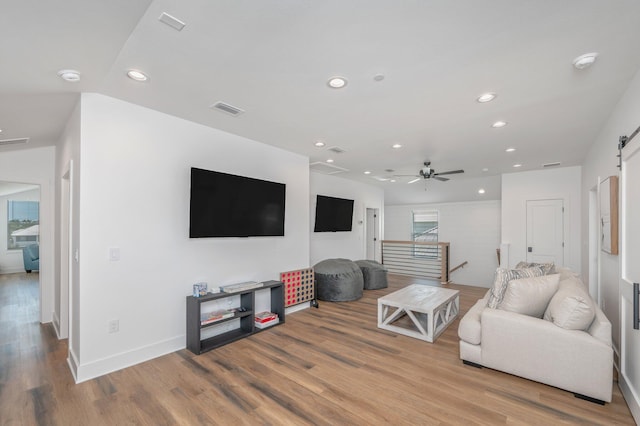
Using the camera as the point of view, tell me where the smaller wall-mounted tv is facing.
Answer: facing the viewer and to the right of the viewer

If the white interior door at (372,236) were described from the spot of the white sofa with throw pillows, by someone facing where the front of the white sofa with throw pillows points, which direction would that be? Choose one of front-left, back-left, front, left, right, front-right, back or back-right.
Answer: front-right

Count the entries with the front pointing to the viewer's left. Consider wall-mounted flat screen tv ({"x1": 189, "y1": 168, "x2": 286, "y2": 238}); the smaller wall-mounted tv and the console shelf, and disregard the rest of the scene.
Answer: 0

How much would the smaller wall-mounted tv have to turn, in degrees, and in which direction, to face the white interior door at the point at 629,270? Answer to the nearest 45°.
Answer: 0° — it already faces it

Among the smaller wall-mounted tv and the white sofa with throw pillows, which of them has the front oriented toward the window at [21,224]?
the white sofa with throw pillows

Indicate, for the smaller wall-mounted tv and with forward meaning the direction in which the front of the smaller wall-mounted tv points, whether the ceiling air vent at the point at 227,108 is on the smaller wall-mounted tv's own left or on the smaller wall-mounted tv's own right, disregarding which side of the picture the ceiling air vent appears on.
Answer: on the smaller wall-mounted tv's own right

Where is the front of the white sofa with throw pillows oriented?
to the viewer's left

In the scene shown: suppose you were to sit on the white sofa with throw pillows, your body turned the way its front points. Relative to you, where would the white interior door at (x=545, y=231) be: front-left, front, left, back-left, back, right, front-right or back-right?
right

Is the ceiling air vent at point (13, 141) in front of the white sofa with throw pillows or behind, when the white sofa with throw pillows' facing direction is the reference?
in front

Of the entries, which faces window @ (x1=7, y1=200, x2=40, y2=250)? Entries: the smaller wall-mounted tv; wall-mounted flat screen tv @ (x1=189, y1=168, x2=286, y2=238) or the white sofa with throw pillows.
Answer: the white sofa with throw pillows

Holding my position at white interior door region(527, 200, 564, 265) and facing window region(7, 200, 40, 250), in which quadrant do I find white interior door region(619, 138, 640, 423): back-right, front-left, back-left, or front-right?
front-left

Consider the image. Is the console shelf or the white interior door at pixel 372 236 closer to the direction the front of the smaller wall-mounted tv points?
the console shelf

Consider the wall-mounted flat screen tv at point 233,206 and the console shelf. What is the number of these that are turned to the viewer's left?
0

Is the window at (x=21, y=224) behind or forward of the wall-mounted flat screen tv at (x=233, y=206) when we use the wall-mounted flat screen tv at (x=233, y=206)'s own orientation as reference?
behind

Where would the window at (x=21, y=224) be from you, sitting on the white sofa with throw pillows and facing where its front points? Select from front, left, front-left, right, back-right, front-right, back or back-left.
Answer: front
